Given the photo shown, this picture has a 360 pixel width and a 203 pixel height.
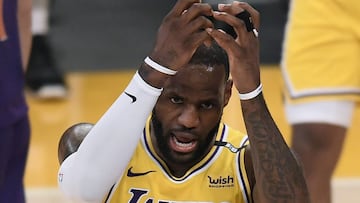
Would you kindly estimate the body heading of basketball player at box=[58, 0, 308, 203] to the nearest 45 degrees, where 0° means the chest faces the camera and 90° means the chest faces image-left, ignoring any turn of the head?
approximately 0°

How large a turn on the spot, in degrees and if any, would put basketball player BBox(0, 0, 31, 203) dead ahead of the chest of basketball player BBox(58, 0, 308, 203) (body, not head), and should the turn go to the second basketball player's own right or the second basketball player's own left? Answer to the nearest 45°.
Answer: approximately 135° to the second basketball player's own right

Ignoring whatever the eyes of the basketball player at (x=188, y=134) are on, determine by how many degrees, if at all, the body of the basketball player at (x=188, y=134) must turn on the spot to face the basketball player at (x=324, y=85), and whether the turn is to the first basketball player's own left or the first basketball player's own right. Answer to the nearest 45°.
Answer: approximately 135° to the first basketball player's own left
